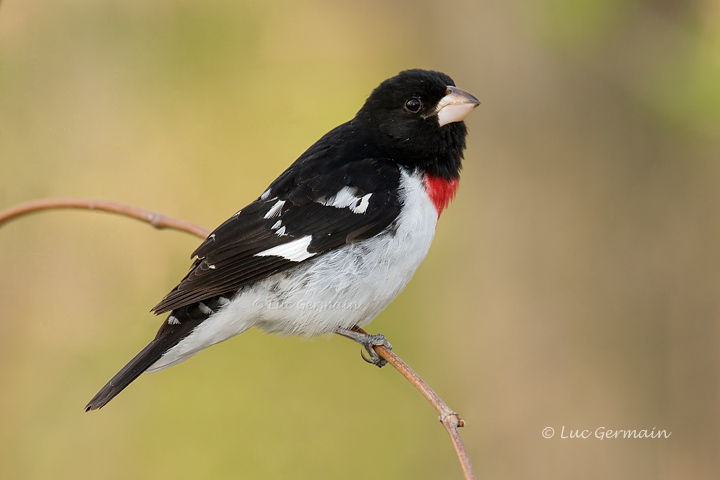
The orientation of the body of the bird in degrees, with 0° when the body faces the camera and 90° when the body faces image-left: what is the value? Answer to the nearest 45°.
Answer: approximately 270°
